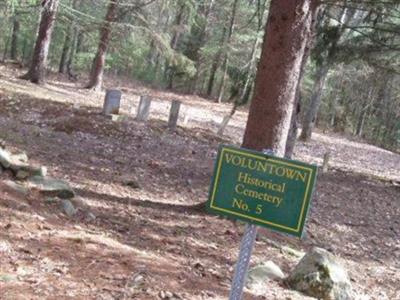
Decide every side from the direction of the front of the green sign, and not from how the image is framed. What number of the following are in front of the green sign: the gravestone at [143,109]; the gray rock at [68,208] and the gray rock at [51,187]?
0

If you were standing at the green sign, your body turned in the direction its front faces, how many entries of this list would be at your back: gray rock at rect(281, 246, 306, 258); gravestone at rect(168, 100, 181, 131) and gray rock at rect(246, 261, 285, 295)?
3

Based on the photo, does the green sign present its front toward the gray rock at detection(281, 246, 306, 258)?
no

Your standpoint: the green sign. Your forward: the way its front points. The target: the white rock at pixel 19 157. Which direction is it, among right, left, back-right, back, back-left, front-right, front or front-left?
back-right

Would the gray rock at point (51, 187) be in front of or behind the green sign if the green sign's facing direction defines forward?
behind

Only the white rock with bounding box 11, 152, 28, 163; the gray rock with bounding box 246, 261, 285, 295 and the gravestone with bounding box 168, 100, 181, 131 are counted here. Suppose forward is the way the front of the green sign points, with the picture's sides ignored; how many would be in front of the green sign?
0

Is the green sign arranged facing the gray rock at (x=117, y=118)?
no

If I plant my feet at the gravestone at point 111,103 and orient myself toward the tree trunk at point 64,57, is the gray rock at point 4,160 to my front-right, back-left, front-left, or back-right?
back-left

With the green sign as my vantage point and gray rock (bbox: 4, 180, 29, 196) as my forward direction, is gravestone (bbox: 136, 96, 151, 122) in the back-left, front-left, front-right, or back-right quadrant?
front-right

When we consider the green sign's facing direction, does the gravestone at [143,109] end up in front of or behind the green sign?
behind

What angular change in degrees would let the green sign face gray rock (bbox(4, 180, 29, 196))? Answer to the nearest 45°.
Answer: approximately 135° to its right

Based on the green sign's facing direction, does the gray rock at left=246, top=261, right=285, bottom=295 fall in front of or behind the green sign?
behind

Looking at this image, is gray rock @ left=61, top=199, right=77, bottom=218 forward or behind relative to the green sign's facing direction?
behind

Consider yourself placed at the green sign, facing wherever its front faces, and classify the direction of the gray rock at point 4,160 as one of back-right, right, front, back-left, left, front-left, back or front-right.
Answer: back-right

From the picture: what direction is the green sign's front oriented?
toward the camera

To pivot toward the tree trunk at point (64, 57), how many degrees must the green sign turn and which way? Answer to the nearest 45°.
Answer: approximately 135° to its right

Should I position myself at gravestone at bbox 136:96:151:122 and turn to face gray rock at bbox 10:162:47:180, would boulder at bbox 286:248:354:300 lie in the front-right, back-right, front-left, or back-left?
front-left

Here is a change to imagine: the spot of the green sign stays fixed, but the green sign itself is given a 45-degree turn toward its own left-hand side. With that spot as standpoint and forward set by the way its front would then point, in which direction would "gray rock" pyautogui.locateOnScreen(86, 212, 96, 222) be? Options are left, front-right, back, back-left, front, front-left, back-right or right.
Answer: back
